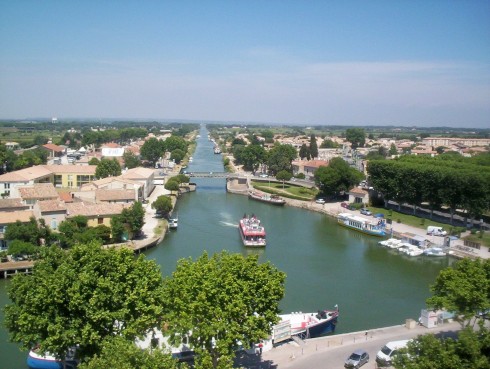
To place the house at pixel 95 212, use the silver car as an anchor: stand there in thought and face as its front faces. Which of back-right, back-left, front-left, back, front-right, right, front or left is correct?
right

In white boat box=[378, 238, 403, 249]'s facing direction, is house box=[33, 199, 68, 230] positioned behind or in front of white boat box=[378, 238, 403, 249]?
in front

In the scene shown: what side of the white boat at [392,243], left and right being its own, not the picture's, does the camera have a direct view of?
left

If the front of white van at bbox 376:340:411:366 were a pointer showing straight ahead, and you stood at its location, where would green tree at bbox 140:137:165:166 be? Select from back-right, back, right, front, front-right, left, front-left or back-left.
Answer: right
